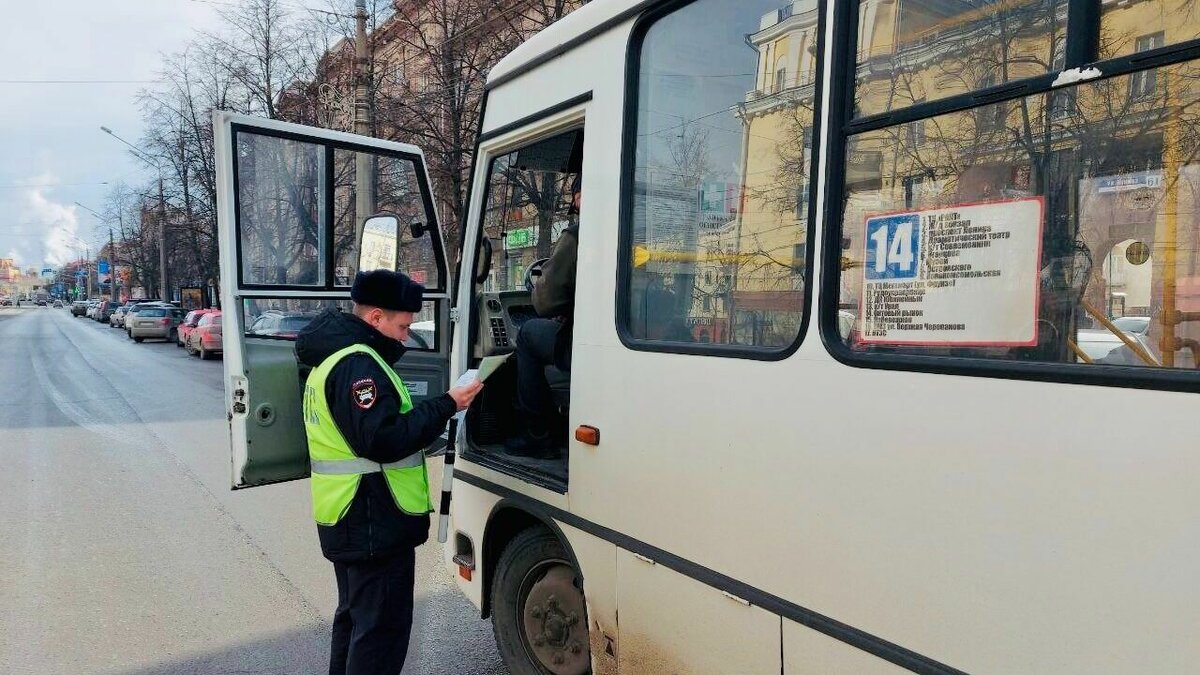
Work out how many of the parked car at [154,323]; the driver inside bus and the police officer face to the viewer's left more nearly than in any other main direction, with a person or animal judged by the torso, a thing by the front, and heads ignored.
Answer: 1

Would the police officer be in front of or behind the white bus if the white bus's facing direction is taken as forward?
in front

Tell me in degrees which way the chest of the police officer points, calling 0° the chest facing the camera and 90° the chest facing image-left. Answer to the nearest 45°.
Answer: approximately 270°

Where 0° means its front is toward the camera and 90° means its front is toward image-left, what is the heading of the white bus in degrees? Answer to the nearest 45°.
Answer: approximately 135°

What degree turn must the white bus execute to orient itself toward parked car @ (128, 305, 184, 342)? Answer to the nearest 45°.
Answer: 0° — it already faces it

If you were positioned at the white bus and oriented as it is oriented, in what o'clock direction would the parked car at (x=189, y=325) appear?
The parked car is roughly at 12 o'clock from the white bus.

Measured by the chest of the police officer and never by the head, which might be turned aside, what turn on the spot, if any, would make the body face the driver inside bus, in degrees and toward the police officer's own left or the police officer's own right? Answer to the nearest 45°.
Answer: approximately 45° to the police officer's own left

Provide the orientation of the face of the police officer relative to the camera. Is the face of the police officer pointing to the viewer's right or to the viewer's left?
to the viewer's right

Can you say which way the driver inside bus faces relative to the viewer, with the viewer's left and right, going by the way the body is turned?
facing to the left of the viewer

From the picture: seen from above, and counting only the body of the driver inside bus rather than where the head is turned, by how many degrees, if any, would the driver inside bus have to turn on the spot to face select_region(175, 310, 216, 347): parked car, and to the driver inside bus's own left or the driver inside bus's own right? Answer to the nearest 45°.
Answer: approximately 45° to the driver inside bus's own right

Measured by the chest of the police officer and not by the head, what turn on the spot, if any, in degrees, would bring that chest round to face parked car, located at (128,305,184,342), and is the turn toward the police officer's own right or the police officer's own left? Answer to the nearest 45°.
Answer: approximately 90° to the police officer's own left

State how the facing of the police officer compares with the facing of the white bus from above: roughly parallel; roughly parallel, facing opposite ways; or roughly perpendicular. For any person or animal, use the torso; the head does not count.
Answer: roughly perpendicular

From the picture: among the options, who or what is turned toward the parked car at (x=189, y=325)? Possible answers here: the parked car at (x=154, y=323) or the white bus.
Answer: the white bus
